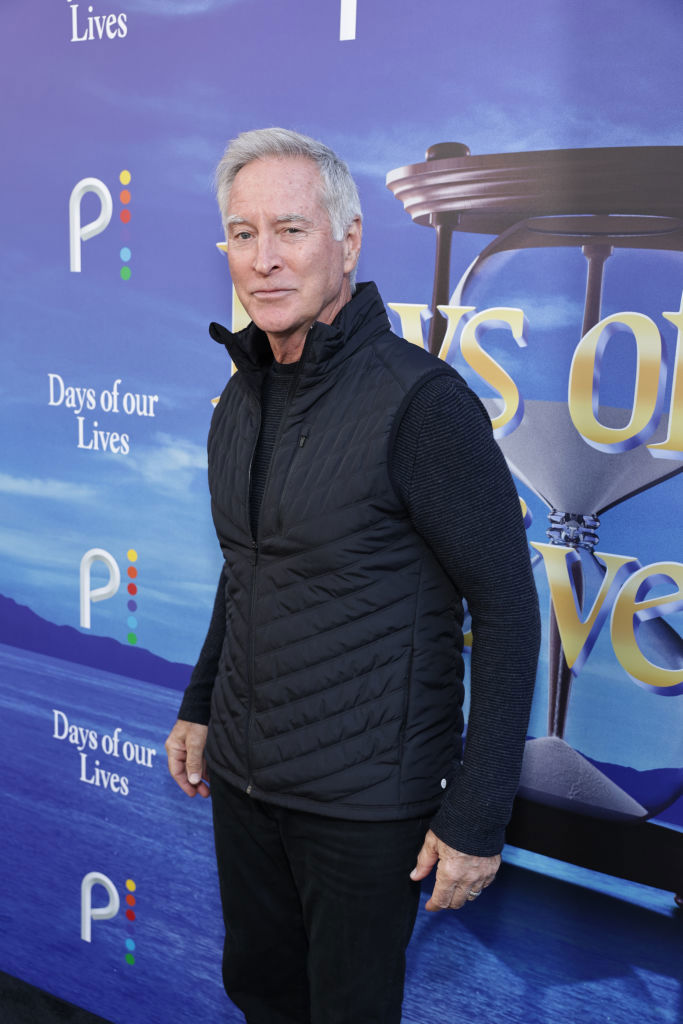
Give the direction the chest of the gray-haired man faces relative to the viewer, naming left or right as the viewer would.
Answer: facing the viewer and to the left of the viewer
